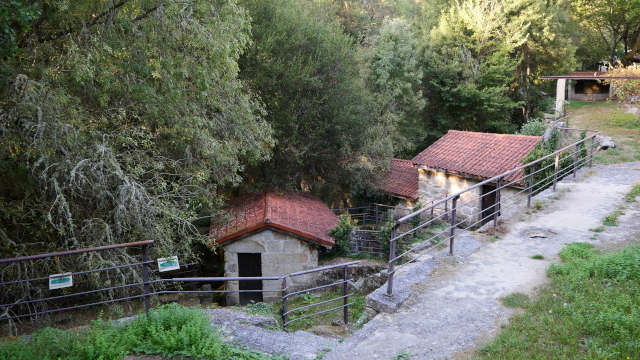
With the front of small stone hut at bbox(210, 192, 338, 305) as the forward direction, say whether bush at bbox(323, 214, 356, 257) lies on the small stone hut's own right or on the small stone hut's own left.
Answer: on the small stone hut's own left

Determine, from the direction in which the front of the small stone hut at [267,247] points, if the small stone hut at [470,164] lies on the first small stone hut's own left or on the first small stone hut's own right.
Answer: on the first small stone hut's own left

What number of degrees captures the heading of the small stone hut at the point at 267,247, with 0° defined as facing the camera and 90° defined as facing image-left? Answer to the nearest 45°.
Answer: approximately 0°

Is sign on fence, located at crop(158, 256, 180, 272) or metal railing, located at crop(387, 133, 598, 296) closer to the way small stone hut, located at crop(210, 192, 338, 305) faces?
the sign on fence

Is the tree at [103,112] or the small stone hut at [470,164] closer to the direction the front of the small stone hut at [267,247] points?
the tree

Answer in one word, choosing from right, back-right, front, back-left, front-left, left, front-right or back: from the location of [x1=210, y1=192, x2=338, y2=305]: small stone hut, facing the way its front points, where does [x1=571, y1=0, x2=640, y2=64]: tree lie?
back-left

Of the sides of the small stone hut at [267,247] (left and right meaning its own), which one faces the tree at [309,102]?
back

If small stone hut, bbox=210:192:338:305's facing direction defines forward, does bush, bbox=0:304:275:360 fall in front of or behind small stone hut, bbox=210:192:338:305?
in front
